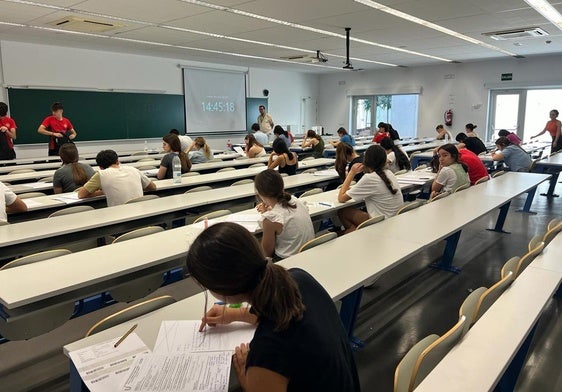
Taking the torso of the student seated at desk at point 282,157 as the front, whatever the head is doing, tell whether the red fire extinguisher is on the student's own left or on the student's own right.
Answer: on the student's own right

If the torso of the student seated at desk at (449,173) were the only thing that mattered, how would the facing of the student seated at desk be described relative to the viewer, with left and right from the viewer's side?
facing away from the viewer and to the left of the viewer

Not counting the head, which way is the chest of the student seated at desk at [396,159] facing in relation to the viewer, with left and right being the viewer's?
facing away from the viewer and to the left of the viewer

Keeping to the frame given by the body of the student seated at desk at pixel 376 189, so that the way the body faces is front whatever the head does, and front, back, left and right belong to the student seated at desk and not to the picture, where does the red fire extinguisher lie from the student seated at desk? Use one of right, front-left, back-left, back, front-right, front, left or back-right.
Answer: front-right

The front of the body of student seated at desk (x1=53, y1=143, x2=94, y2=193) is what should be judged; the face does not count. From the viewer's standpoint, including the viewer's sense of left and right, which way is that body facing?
facing away from the viewer and to the left of the viewer

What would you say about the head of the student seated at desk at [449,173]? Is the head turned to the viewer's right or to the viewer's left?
to the viewer's left

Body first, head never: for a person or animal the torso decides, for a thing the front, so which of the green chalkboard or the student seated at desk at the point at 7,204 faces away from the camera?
the student seated at desk

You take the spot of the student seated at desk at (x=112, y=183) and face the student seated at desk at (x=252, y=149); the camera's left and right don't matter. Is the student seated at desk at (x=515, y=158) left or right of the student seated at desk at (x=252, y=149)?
right

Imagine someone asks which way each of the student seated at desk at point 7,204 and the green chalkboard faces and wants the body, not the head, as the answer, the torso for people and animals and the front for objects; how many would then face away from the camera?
1

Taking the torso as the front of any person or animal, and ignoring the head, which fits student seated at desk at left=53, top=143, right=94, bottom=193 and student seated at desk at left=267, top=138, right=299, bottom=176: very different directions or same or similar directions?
same or similar directions

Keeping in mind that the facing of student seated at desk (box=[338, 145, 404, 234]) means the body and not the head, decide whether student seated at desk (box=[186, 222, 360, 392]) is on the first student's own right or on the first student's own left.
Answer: on the first student's own left

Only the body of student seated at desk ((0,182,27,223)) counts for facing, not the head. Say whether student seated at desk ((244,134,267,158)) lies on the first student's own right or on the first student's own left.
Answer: on the first student's own right

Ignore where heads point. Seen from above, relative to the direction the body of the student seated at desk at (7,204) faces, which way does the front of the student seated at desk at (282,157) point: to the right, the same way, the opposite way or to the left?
the same way

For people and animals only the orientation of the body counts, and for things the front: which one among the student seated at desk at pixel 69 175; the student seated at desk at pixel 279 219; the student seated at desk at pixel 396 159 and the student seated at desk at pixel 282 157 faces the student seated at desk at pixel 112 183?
the student seated at desk at pixel 279 219

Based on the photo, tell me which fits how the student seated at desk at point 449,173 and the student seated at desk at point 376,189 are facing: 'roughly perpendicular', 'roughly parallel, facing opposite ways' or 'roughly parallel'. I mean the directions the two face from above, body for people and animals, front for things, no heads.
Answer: roughly parallel

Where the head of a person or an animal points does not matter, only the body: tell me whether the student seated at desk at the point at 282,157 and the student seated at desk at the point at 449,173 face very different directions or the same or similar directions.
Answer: same or similar directions

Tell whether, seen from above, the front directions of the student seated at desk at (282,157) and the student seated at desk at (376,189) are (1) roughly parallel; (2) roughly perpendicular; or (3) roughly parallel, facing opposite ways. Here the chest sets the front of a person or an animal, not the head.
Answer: roughly parallel

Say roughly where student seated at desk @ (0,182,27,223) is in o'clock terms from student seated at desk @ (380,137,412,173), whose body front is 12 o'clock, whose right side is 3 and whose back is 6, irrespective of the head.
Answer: student seated at desk @ (0,182,27,223) is roughly at 9 o'clock from student seated at desk @ (380,137,412,173).

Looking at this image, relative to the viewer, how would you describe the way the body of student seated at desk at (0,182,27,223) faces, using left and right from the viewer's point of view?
facing away from the viewer

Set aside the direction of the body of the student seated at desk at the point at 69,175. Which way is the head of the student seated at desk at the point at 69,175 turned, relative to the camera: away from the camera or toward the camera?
away from the camera
